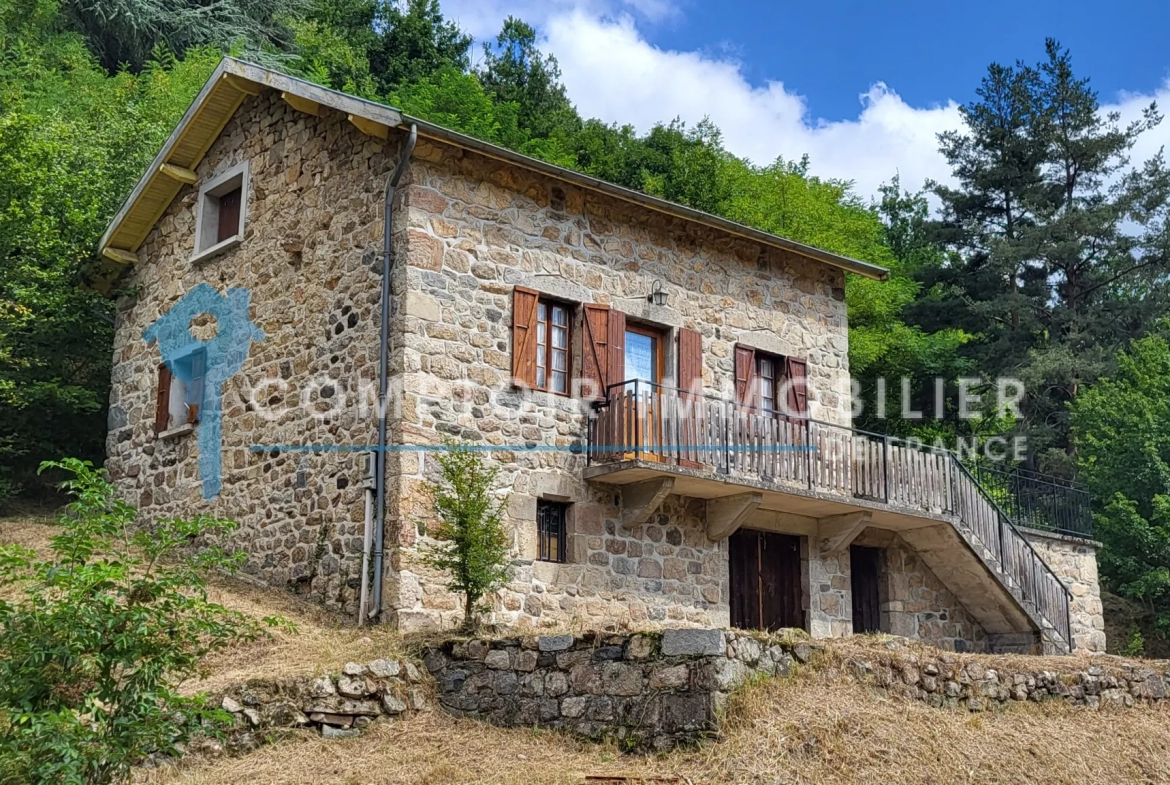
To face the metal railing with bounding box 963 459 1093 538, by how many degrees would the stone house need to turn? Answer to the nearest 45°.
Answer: approximately 90° to its left

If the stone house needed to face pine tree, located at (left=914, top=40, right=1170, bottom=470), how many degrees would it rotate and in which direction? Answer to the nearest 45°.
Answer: approximately 90° to its left

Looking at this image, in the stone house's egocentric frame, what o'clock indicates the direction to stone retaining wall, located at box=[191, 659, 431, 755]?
The stone retaining wall is roughly at 2 o'clock from the stone house.

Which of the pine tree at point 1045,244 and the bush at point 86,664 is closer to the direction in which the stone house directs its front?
the bush

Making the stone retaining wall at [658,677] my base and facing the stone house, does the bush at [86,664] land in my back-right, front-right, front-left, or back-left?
back-left

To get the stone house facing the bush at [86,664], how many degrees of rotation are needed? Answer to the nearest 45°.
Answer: approximately 45° to its right
